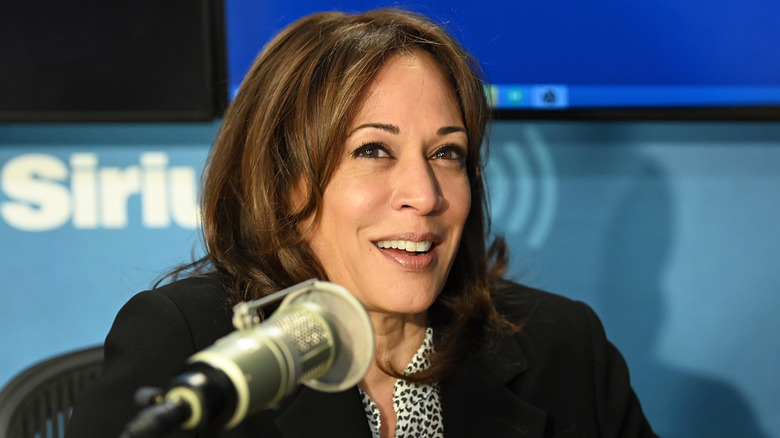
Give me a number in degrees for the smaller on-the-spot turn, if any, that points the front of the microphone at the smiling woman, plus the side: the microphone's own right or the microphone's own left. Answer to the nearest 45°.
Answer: approximately 45° to the microphone's own left

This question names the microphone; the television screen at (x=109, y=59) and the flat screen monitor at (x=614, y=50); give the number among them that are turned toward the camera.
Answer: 2

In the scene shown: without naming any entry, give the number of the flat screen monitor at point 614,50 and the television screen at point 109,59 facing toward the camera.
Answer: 2

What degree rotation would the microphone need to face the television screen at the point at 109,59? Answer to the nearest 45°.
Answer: approximately 45° to its left

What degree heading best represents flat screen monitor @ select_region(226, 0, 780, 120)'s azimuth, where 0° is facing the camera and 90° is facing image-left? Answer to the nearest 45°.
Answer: approximately 0°

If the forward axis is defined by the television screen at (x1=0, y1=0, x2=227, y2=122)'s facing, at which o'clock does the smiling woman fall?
The smiling woman is roughly at 11 o'clock from the television screen.

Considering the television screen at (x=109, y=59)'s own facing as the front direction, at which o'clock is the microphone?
The microphone is roughly at 12 o'clock from the television screen.

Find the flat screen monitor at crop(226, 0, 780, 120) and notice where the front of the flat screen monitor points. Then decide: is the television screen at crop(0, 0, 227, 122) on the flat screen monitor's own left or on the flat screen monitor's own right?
on the flat screen monitor's own right

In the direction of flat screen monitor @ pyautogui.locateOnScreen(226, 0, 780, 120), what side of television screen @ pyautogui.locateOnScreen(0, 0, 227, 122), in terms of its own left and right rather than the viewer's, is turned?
left

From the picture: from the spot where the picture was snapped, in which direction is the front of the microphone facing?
facing away from the viewer and to the right of the viewer
